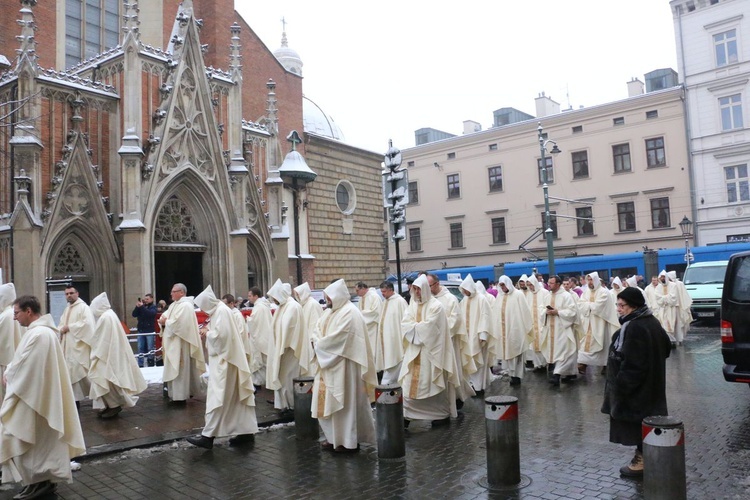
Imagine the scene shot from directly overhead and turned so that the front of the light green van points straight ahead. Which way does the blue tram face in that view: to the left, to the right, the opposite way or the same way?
to the right

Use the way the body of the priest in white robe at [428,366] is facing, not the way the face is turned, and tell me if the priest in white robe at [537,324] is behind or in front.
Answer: behind

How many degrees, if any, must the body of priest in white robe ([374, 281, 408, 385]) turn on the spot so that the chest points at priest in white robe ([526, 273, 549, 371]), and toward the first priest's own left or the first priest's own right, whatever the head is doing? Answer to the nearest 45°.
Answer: approximately 180°

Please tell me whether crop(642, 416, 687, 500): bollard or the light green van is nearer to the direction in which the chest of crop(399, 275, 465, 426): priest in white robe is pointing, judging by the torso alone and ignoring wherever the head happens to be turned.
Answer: the bollard

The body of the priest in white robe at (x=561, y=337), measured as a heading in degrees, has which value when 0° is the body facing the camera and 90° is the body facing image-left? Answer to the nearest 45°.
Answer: approximately 45°

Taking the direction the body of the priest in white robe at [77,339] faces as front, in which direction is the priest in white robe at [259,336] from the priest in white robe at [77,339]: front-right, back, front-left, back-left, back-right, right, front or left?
back-left

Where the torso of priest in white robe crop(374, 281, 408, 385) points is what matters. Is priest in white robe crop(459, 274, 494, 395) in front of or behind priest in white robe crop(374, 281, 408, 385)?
behind

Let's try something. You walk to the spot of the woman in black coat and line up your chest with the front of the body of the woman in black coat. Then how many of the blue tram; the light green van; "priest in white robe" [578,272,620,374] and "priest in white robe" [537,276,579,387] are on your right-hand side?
4

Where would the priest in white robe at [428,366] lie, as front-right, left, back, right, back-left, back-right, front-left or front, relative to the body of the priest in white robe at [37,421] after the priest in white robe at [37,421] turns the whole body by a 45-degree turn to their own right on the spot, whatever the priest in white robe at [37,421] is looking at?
back-right

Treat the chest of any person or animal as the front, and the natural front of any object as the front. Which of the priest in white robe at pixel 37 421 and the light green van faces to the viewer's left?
the priest in white robe

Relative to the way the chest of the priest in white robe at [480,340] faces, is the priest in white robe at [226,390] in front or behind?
in front

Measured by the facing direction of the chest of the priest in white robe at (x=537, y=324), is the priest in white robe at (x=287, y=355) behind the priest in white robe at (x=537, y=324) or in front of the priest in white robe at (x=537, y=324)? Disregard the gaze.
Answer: in front

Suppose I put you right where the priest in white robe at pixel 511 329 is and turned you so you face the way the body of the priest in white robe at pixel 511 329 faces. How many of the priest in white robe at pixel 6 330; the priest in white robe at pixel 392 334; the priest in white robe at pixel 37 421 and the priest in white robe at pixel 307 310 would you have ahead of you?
4

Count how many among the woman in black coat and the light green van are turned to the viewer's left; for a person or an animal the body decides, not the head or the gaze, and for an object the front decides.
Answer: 1

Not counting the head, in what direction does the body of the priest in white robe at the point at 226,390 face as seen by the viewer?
to the viewer's left

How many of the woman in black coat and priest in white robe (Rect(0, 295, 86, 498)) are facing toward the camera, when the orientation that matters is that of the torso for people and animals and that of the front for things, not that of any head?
0

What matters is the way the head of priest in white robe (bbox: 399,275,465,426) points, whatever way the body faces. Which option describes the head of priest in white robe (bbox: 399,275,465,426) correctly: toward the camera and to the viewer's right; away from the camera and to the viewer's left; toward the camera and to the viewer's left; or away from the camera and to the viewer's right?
toward the camera and to the viewer's left

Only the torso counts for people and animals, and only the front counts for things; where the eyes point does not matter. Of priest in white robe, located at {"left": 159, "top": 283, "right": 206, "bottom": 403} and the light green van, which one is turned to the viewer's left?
the priest in white robe
